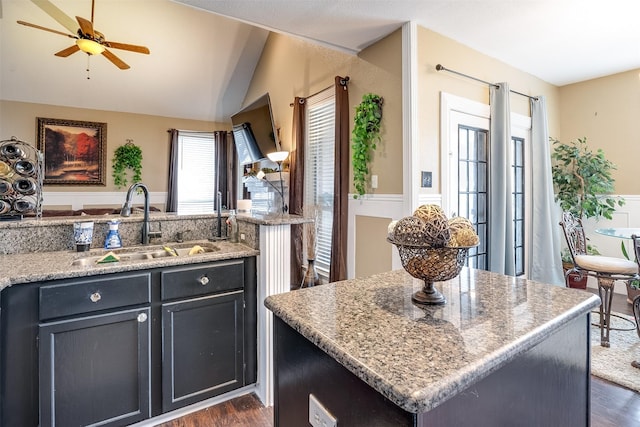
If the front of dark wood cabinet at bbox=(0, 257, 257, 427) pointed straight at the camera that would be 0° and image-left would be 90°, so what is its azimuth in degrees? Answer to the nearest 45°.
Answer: approximately 315°

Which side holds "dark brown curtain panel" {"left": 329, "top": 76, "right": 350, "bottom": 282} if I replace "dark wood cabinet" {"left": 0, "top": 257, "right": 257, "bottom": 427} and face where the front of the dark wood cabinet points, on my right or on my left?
on my left

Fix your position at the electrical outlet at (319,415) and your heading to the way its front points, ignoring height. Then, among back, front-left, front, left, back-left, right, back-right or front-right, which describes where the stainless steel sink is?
right

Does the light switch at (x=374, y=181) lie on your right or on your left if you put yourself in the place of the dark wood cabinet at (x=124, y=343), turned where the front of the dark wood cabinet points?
on your left

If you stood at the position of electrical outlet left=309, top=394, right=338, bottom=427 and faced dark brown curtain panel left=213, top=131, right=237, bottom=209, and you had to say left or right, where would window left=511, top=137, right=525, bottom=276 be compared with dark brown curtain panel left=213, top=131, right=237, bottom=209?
right

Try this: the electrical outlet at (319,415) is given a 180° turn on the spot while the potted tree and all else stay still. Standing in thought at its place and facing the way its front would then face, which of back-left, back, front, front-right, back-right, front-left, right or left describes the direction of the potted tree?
front

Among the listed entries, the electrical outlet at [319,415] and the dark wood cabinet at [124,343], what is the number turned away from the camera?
0

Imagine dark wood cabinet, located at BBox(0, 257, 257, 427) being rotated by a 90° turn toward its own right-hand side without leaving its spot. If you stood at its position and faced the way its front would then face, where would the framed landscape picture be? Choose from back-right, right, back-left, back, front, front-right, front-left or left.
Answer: back-right

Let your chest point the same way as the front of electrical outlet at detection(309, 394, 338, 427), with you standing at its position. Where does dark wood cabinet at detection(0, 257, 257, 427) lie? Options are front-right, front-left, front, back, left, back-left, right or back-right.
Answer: right

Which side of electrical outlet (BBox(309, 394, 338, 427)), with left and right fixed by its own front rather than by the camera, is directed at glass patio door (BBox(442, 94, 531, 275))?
back

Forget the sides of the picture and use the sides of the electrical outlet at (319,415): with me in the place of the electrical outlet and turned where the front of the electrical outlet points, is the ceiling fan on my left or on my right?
on my right

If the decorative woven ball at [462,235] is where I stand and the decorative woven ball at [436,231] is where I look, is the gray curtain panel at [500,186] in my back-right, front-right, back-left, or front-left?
back-right

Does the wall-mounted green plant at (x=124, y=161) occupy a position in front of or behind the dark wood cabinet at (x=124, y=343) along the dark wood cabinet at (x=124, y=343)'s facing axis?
behind
